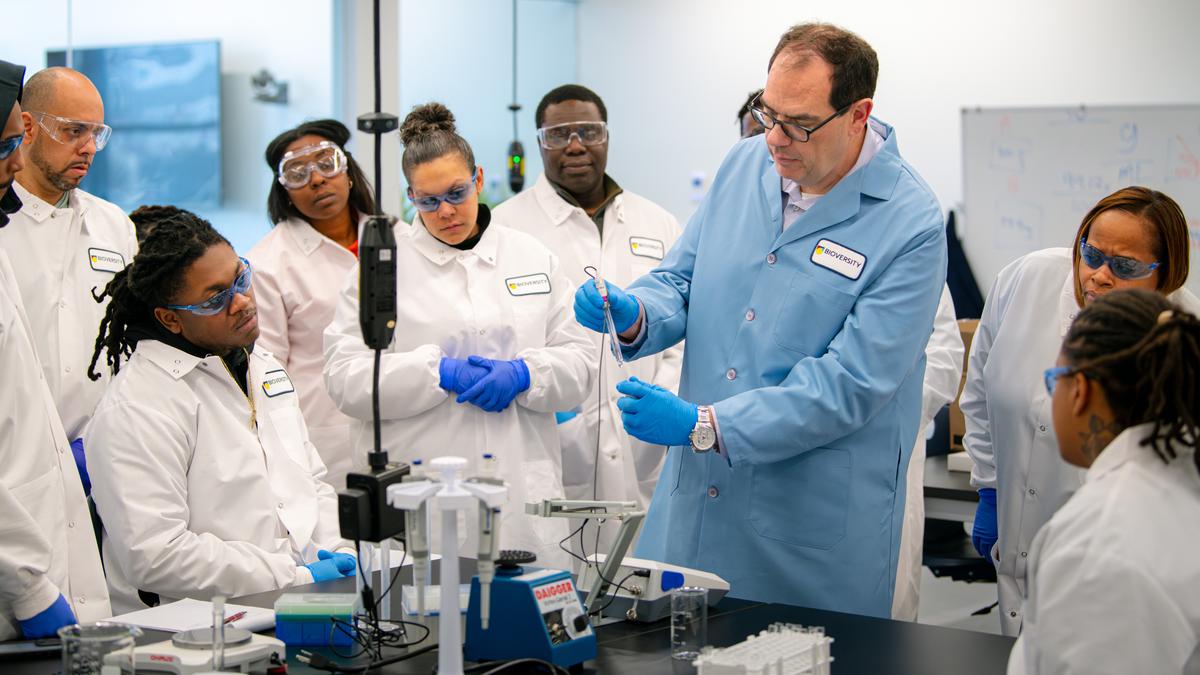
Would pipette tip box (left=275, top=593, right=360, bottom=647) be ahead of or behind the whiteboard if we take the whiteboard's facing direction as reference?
ahead

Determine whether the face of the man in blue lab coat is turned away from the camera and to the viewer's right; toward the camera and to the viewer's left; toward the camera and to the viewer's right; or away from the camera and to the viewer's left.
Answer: toward the camera and to the viewer's left

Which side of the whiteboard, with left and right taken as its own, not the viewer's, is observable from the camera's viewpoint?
front

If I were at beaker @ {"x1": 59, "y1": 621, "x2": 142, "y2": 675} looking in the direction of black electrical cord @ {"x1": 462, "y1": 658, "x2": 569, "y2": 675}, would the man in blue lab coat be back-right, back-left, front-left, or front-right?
front-left

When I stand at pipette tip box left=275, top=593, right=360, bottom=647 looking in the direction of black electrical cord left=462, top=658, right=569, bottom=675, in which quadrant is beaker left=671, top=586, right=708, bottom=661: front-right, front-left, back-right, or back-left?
front-left

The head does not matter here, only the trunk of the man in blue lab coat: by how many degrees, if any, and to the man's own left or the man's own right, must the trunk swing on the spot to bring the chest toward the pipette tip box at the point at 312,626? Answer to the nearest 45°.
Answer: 0° — they already face it

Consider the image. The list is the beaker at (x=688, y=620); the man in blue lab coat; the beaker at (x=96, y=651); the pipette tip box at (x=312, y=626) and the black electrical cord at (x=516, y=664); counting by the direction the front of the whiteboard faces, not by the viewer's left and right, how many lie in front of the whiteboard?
5

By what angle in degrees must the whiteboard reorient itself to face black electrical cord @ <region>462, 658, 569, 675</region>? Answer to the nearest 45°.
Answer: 0° — it already faces it

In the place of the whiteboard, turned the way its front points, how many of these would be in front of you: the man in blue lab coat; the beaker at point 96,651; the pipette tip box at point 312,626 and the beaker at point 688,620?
4

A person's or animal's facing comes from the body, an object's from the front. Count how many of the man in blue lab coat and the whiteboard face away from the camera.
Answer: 0

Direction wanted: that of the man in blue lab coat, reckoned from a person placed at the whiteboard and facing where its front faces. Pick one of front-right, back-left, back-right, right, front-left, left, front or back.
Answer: front

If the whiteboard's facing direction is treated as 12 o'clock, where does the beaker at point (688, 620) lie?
The beaker is roughly at 12 o'clock from the whiteboard.

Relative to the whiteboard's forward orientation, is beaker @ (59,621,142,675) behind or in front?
in front

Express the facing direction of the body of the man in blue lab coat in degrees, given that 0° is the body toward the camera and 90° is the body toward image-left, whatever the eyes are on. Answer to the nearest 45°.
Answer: approximately 45°

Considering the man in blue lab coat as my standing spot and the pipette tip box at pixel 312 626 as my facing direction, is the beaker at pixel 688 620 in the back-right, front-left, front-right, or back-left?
front-left

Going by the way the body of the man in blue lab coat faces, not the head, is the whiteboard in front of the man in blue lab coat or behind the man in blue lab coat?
behind

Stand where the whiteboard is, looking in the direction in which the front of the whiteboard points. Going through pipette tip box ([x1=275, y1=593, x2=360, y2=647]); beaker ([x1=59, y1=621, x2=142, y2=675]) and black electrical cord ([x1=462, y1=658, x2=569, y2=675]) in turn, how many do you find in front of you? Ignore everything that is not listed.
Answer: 3

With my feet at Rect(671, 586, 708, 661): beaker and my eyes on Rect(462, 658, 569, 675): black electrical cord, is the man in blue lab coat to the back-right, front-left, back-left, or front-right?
back-right

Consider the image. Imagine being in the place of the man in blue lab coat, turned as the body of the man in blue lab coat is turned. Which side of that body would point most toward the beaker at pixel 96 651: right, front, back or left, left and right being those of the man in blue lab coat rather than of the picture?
front
